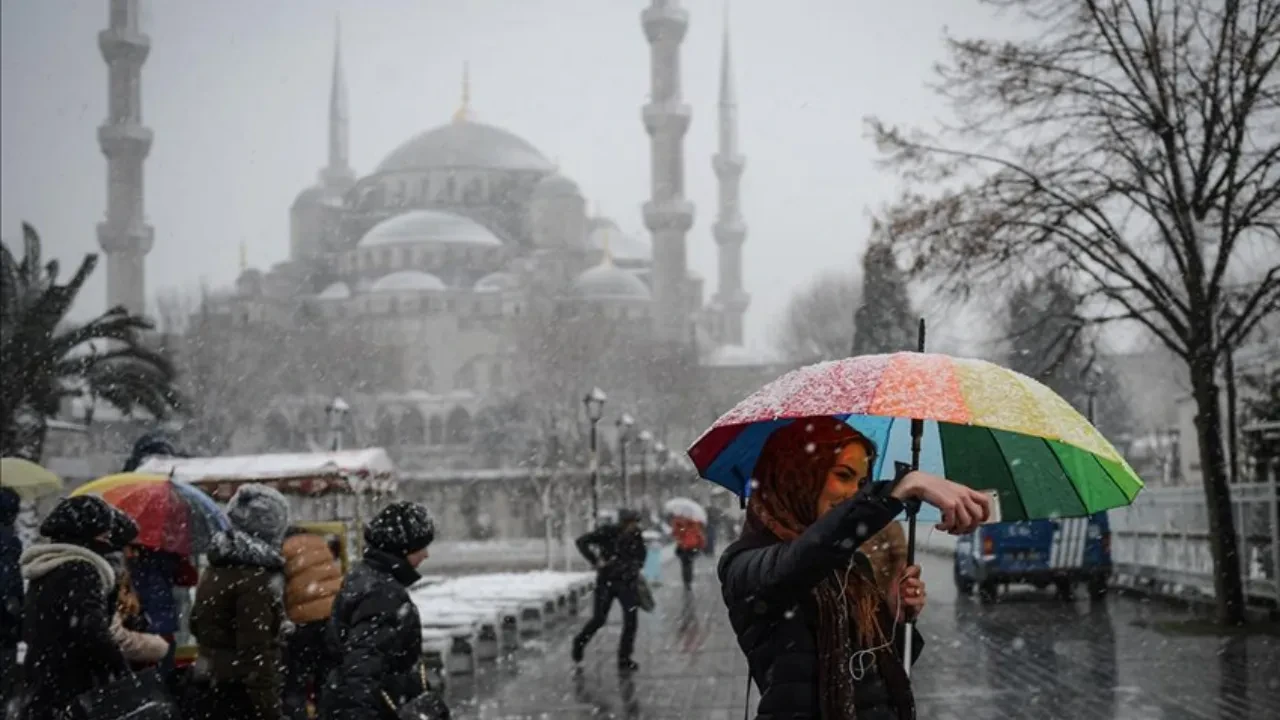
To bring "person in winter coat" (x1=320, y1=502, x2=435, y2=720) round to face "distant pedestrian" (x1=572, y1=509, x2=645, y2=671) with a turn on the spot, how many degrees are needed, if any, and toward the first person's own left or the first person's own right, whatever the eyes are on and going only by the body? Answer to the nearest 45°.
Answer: approximately 90° to the first person's own left

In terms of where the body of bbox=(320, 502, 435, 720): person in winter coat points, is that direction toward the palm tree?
no

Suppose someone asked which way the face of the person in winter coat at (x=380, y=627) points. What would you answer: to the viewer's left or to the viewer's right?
to the viewer's right

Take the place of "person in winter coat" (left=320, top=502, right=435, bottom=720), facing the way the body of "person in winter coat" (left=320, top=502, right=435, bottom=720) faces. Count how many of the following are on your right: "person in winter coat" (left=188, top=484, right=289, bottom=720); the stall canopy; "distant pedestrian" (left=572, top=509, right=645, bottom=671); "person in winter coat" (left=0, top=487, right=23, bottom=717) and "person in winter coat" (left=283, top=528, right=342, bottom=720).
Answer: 0

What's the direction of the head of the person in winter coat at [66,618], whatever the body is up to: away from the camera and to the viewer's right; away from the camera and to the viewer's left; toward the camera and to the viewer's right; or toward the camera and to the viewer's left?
away from the camera and to the viewer's right

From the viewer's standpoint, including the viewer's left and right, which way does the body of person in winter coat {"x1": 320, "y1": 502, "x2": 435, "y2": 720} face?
facing to the right of the viewer

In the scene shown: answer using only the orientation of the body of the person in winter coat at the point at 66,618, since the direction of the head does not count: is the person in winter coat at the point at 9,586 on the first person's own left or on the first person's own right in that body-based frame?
on the first person's own left
